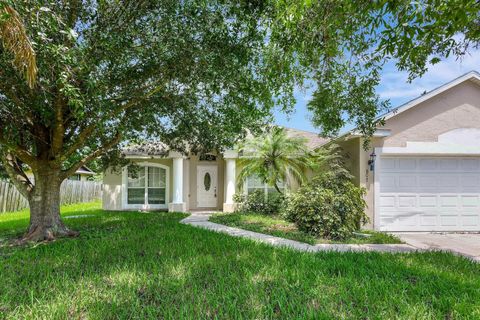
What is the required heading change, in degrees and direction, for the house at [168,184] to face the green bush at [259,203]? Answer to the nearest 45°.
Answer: approximately 45° to its left

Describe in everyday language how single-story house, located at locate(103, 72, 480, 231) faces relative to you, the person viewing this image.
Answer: facing the viewer

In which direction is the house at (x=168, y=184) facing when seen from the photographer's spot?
facing the viewer

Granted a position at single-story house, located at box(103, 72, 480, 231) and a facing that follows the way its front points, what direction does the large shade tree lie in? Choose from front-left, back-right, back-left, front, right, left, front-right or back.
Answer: front-right

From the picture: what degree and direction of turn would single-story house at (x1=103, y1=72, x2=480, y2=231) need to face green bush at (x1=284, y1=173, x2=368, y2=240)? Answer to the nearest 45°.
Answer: approximately 45° to its right

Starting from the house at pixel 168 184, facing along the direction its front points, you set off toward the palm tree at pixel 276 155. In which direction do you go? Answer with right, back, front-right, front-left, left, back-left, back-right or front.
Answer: front-left
